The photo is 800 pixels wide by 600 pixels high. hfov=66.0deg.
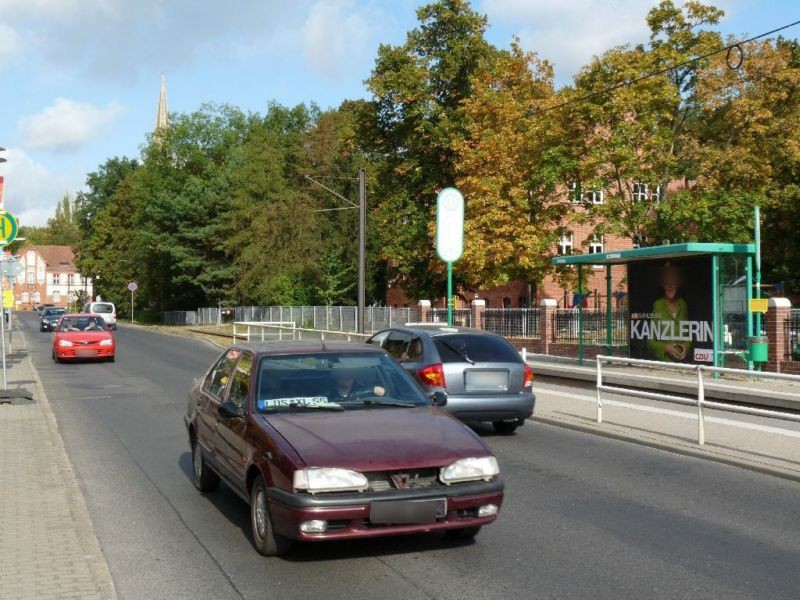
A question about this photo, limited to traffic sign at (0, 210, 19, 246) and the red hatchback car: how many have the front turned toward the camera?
2

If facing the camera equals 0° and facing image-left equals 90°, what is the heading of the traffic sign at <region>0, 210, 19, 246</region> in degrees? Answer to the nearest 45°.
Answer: approximately 0°

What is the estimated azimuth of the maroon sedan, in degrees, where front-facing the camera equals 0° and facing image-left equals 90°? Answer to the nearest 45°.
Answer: approximately 315°

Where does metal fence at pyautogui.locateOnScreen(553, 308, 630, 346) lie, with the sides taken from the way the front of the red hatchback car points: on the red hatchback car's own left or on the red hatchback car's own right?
on the red hatchback car's own left

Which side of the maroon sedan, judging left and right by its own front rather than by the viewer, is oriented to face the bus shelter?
left

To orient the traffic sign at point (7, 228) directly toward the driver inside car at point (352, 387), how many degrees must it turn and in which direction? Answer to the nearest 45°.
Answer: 0° — it already faces them

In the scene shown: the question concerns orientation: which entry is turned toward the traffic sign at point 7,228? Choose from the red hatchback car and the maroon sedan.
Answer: the red hatchback car

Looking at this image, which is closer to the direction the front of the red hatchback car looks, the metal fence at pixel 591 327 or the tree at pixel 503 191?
the metal fence

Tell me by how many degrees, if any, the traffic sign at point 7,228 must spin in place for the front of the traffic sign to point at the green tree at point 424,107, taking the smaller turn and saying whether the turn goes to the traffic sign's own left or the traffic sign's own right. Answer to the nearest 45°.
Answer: approximately 135° to the traffic sign's own left
